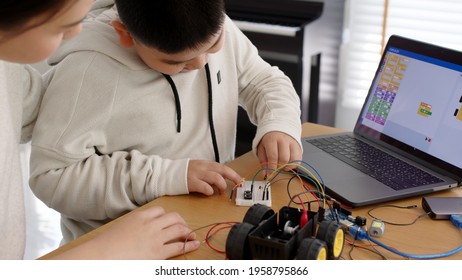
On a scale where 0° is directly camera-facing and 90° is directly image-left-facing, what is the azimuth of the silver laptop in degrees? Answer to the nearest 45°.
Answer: approximately 45°

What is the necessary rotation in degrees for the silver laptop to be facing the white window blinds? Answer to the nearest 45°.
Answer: approximately 135° to its right

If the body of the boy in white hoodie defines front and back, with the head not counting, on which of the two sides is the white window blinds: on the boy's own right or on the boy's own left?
on the boy's own left

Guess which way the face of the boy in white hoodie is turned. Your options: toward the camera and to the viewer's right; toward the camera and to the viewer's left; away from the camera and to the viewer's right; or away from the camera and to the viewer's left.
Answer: toward the camera and to the viewer's right

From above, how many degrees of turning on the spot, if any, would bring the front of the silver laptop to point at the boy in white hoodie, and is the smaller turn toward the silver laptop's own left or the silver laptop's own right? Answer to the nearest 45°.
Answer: approximately 45° to the silver laptop's own right

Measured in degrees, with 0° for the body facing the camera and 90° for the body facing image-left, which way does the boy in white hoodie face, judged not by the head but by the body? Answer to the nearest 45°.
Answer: approximately 315°

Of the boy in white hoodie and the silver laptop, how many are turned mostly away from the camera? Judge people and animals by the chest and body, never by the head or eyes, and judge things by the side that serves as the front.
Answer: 0

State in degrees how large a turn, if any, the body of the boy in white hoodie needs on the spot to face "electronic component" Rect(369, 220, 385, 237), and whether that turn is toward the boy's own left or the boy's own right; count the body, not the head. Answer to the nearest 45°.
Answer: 0° — they already face it
